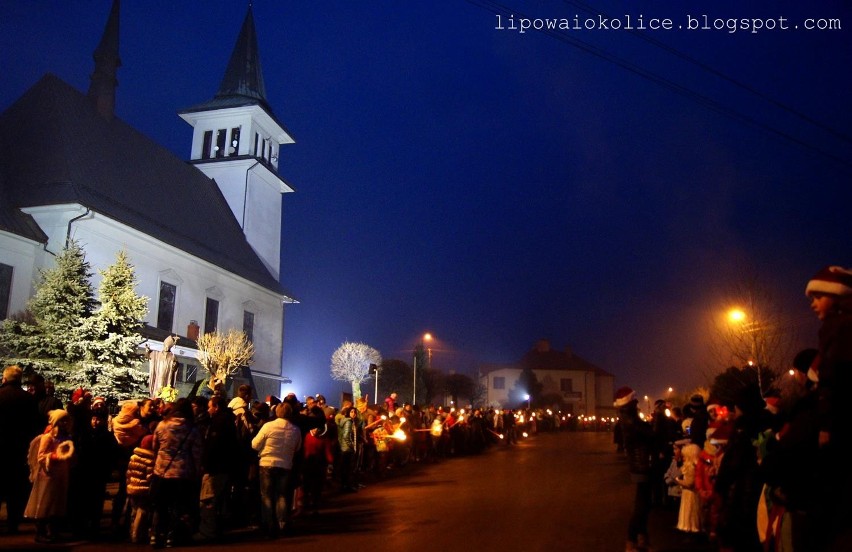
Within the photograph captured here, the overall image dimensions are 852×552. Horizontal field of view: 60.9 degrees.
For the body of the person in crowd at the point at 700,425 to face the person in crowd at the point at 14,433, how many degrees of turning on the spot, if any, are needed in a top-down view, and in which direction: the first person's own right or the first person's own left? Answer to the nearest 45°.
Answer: approximately 45° to the first person's own left

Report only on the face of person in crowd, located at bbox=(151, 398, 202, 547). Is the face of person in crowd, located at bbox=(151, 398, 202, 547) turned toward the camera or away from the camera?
away from the camera

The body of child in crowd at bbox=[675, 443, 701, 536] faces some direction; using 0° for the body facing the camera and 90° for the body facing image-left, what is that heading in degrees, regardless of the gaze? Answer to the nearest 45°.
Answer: approximately 90°

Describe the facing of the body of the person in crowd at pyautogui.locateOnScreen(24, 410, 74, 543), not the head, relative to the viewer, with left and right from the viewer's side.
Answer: facing the viewer and to the right of the viewer

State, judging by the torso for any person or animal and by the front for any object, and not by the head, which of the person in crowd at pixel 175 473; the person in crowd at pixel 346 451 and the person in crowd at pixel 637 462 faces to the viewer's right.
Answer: the person in crowd at pixel 346 451

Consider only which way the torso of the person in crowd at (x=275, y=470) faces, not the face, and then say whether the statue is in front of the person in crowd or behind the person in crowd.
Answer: in front

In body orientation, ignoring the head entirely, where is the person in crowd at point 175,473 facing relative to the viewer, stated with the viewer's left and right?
facing away from the viewer

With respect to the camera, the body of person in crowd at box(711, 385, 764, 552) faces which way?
to the viewer's left

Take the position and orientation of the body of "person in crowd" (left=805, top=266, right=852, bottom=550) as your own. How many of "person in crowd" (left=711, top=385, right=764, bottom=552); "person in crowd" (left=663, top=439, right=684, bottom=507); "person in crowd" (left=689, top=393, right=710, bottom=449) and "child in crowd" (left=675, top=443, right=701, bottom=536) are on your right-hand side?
4

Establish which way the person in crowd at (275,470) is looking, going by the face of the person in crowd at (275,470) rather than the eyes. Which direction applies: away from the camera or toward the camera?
away from the camera

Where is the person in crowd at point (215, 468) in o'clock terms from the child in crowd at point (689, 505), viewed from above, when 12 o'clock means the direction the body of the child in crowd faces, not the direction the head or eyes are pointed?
The person in crowd is roughly at 11 o'clock from the child in crowd.

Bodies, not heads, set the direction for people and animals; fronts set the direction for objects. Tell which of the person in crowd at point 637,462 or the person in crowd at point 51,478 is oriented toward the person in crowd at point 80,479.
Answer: the person in crowd at point 637,462

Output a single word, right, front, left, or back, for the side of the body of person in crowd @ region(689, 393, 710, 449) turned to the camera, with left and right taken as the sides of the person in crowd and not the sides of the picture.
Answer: left

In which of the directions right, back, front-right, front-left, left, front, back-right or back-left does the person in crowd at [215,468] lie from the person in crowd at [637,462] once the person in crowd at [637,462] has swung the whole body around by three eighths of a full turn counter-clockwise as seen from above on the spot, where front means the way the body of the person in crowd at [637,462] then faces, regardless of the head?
back-right

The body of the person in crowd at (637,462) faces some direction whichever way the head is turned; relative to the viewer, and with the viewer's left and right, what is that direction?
facing to the left of the viewer

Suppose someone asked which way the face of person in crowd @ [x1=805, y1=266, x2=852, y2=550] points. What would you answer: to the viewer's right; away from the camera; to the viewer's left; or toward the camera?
to the viewer's left

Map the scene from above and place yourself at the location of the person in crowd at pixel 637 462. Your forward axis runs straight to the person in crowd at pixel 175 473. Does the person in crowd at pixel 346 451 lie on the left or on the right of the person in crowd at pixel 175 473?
right

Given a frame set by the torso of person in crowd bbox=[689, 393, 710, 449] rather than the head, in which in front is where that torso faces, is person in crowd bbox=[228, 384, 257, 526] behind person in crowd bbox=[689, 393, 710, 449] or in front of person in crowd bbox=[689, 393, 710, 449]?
in front

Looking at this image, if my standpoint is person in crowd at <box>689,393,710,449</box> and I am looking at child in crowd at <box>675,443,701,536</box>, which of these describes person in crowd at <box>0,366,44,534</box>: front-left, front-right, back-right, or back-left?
front-right

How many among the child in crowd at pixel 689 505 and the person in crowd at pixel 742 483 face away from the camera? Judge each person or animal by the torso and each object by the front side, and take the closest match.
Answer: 0

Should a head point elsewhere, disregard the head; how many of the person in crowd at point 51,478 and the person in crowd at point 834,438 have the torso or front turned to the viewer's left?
1

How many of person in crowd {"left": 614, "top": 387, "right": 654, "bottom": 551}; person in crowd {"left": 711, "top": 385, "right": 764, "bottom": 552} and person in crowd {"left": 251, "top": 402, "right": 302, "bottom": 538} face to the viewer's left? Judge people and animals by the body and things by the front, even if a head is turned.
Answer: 2
